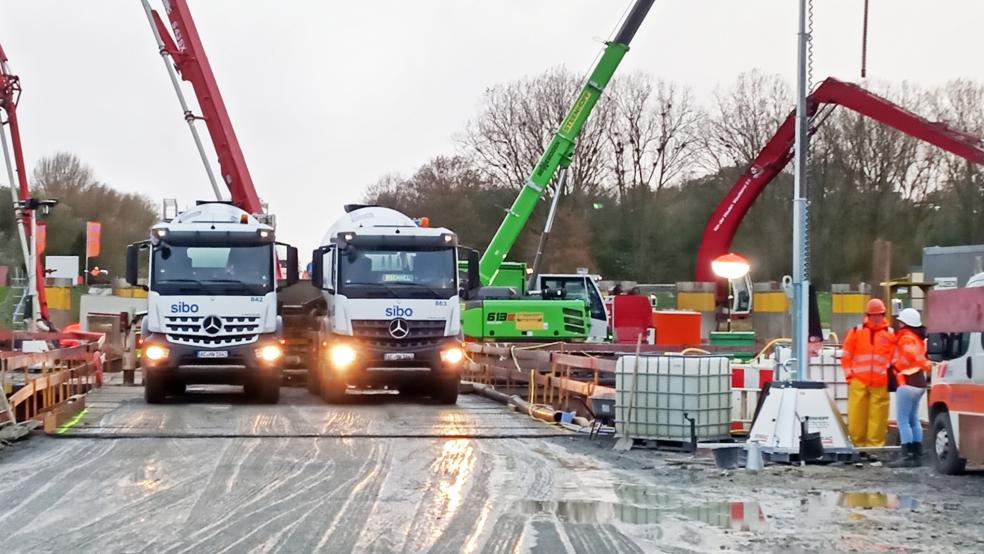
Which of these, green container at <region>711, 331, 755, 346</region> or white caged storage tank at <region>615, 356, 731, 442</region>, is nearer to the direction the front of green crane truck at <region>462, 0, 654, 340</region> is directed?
the green container

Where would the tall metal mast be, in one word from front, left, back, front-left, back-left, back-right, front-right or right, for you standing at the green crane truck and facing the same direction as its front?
right

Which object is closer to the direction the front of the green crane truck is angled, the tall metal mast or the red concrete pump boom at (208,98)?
the tall metal mast

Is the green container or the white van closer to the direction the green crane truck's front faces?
the green container

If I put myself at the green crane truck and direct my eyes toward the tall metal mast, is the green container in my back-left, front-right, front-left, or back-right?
front-left

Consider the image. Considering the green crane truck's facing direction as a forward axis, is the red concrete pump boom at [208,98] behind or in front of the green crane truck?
behind

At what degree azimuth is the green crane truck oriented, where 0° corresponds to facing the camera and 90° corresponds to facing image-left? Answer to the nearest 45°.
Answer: approximately 270°

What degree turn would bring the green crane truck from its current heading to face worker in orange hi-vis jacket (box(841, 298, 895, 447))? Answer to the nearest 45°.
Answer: approximately 90° to its right

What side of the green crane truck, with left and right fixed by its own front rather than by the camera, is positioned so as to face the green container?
front

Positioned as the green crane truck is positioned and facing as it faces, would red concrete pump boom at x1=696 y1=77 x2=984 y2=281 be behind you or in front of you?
in front

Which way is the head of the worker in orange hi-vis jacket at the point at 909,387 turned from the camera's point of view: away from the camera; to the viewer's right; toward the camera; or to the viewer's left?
to the viewer's left

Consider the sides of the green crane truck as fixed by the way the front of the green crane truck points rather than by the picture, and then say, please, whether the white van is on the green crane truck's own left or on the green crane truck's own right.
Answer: on the green crane truck's own right

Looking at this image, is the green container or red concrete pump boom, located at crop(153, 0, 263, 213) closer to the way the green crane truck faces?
the green container

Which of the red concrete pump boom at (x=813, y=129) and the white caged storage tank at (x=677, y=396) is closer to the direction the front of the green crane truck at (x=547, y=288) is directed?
the red concrete pump boom
